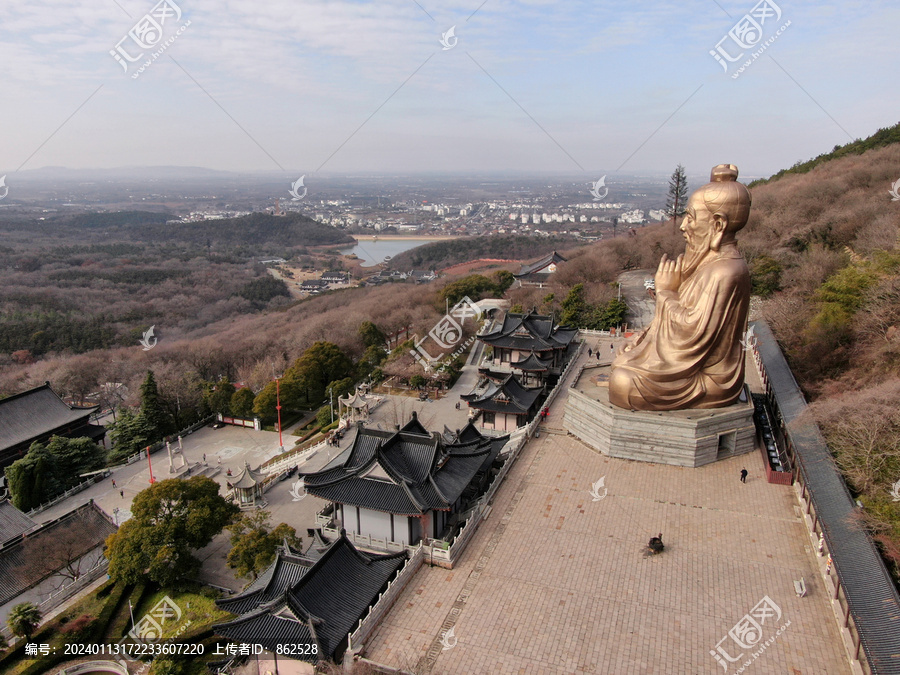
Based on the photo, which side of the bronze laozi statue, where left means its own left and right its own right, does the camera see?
left

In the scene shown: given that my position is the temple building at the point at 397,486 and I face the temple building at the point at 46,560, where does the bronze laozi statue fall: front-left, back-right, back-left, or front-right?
back-right

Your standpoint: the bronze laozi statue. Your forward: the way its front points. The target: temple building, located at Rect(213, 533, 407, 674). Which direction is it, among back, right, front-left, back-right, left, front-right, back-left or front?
front-left

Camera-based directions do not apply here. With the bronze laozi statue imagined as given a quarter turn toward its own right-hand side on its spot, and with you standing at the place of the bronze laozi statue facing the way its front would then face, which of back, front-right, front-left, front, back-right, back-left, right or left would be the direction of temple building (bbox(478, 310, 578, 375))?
front-left

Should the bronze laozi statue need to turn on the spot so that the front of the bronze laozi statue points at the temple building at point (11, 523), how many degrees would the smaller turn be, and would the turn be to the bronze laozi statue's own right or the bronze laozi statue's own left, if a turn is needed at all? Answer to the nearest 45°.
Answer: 0° — it already faces it

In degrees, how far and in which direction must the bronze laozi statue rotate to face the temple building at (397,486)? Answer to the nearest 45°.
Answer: approximately 45° to its left

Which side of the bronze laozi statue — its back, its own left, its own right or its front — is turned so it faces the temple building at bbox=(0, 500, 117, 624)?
front

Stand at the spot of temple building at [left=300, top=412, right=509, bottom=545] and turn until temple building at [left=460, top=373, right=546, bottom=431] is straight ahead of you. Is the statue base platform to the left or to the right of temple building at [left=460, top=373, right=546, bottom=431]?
right
